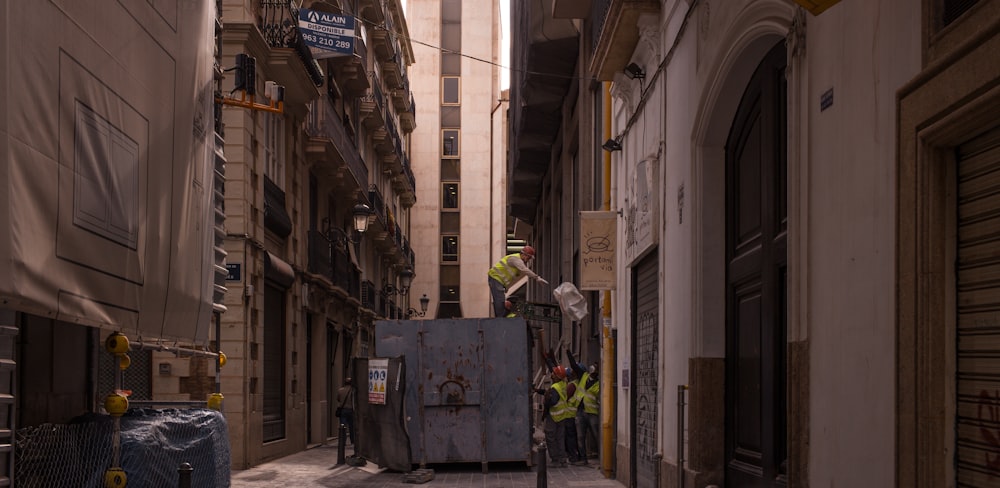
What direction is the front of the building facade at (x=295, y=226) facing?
to the viewer's right

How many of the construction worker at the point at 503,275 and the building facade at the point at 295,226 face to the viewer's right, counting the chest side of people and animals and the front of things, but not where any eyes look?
2

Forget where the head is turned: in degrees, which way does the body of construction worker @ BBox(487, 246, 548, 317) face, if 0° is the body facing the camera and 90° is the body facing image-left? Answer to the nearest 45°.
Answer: approximately 270°

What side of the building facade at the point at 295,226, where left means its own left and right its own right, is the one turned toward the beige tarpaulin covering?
right

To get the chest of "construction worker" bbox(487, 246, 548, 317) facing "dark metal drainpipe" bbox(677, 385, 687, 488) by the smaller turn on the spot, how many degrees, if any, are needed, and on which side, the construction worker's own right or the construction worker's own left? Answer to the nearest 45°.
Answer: approximately 90° to the construction worker's own right

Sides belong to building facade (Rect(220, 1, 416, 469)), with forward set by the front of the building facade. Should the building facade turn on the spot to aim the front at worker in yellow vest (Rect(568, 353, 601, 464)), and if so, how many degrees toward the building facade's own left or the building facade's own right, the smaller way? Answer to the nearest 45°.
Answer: approximately 45° to the building facade's own right

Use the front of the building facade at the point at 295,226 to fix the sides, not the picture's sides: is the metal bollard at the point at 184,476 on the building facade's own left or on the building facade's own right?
on the building facade's own right

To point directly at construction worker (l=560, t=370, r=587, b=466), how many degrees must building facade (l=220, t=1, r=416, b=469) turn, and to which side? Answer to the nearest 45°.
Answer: approximately 45° to its right
